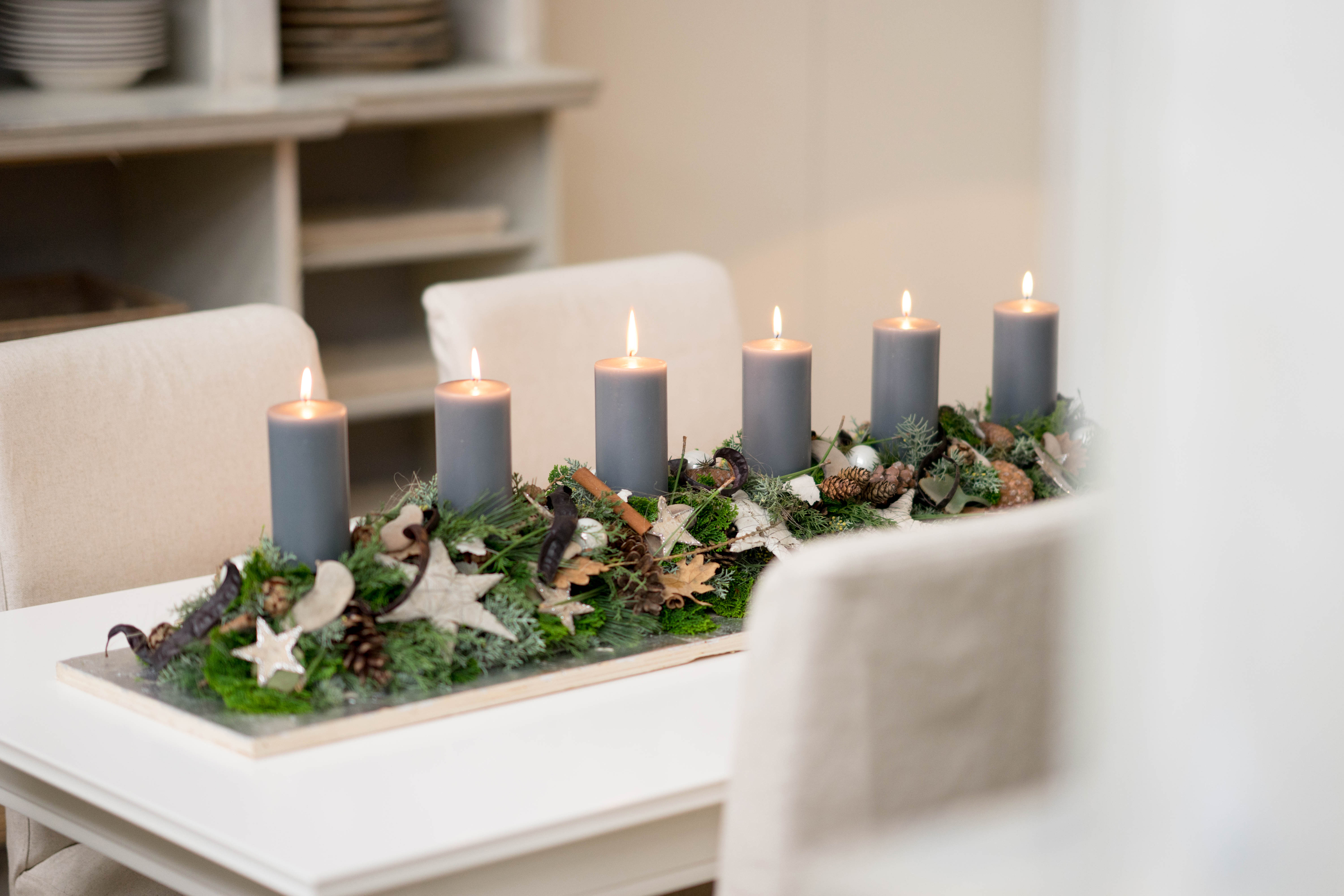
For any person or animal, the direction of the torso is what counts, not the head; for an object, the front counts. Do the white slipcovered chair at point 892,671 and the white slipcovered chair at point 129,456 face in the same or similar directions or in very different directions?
very different directions

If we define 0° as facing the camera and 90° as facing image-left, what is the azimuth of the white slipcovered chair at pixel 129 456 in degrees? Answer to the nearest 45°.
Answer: approximately 315°

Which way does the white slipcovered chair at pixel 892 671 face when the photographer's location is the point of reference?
facing away from the viewer and to the left of the viewer

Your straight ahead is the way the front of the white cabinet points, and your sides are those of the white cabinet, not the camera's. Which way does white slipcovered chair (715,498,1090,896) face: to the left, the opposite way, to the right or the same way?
the opposite way

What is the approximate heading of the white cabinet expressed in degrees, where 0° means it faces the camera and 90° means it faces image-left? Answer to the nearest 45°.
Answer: approximately 315°
